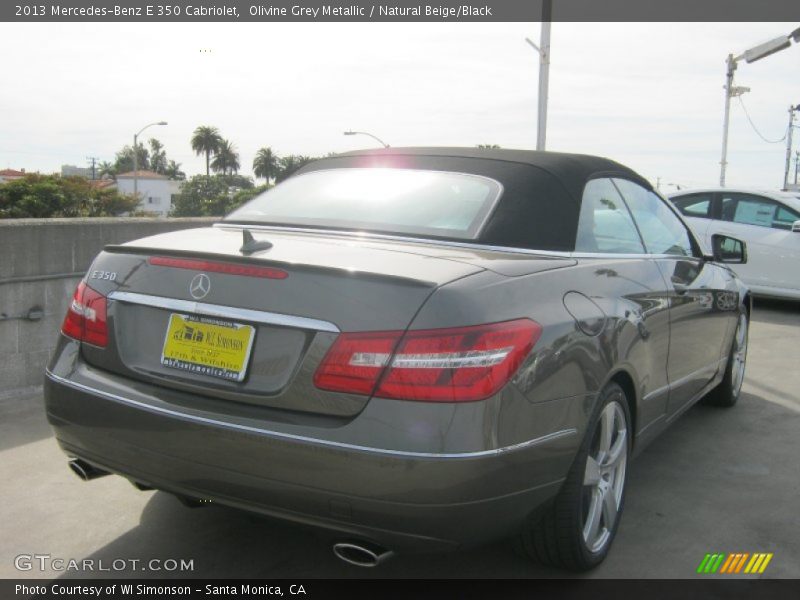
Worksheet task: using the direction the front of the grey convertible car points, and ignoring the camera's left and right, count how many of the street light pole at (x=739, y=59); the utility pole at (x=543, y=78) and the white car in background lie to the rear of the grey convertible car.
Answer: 0

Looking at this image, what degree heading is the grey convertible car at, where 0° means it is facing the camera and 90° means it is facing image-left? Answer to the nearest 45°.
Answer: approximately 225°

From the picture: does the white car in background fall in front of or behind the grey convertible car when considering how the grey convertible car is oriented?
in front

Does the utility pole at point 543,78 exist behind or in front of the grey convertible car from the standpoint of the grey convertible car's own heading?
in front

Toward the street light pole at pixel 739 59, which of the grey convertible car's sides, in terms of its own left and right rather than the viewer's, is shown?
front

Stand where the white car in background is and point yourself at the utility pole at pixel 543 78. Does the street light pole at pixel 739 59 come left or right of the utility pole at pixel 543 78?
right

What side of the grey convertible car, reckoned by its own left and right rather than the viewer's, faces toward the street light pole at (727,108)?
front

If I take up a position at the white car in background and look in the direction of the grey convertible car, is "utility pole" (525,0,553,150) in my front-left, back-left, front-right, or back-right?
back-right

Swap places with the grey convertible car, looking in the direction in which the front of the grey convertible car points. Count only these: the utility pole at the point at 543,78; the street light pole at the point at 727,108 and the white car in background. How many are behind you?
0
